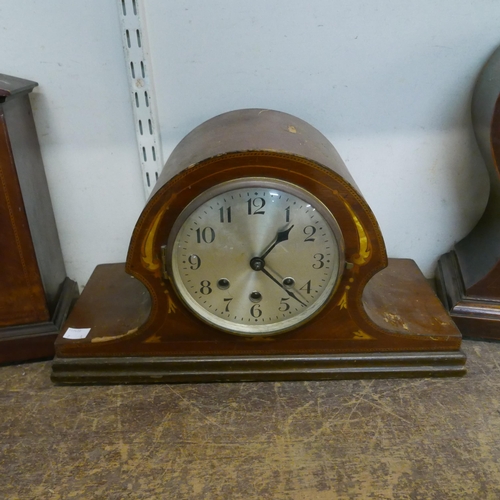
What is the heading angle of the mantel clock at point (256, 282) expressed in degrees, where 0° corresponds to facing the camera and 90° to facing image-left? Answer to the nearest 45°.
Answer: approximately 0°
